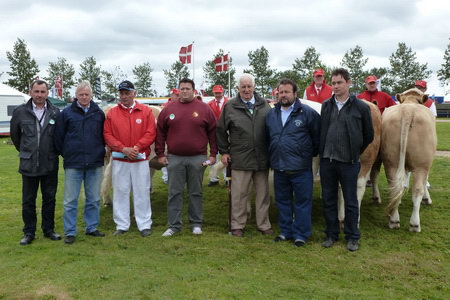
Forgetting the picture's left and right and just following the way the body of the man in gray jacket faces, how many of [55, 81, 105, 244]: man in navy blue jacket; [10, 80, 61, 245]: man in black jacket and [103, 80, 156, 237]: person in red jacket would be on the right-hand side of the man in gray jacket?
3

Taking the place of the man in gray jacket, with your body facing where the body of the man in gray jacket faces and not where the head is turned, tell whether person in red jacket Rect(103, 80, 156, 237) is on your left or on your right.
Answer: on your right

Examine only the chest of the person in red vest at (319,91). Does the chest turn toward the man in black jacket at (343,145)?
yes

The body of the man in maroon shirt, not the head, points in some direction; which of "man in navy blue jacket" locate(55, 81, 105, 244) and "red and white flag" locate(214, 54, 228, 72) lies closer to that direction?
the man in navy blue jacket

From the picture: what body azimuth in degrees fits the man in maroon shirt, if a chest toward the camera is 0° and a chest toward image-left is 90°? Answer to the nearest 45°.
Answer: approximately 0°

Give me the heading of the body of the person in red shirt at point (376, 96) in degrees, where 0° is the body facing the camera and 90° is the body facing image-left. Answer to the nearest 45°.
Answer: approximately 0°

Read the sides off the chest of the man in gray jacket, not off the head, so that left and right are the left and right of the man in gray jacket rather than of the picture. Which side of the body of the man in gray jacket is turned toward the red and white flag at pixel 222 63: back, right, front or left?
back

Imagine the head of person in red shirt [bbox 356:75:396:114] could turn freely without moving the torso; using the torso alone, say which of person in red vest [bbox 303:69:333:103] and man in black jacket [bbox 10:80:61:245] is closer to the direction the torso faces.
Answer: the man in black jacket

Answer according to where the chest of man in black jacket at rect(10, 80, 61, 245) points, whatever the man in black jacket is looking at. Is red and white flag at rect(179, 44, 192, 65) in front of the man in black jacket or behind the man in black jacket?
behind
